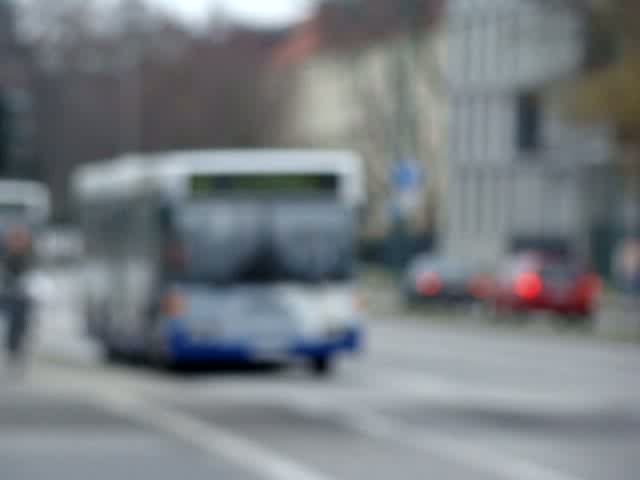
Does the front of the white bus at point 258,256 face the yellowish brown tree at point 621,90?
no

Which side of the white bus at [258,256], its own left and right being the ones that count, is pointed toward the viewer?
front
